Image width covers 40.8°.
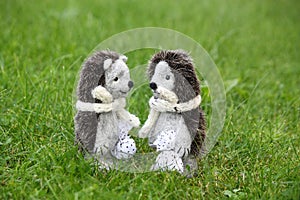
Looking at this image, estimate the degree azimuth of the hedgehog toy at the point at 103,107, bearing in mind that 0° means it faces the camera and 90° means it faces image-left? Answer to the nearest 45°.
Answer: approximately 315°

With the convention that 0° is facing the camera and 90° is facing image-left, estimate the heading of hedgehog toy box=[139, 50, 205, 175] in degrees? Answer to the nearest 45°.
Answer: approximately 45°
